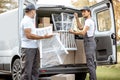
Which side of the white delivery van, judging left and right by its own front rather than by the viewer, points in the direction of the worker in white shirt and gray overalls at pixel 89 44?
back

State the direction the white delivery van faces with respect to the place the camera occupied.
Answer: facing away from the viewer and to the left of the viewer

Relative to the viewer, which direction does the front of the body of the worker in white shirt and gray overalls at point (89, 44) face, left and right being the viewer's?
facing to the left of the viewer

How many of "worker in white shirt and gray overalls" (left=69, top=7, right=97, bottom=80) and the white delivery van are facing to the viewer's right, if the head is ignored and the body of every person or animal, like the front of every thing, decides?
0
